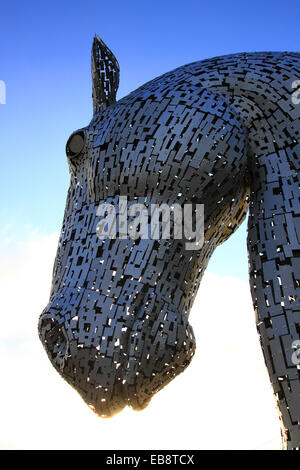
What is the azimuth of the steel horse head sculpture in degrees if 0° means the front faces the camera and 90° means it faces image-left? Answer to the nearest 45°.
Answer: approximately 90°
